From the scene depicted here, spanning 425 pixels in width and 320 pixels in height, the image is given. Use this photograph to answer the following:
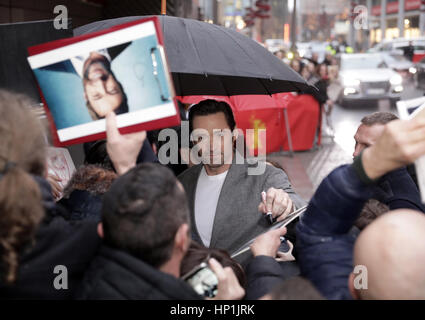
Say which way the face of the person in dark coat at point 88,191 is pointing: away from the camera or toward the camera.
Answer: away from the camera

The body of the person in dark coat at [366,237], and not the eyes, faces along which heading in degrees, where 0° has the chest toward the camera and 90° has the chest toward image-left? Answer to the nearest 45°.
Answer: approximately 180°

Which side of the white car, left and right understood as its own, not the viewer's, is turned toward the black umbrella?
front

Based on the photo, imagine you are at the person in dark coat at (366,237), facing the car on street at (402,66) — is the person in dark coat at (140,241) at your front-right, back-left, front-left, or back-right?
back-left

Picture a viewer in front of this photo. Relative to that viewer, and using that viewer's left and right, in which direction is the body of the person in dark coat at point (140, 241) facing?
facing away from the viewer and to the right of the viewer

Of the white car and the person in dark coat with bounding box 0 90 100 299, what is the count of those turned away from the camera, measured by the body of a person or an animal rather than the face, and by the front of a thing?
1

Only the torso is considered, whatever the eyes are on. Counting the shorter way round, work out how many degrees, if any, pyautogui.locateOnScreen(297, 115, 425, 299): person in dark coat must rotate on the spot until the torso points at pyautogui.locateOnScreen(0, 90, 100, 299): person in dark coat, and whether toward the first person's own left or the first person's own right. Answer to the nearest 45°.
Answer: approximately 90° to the first person's own left

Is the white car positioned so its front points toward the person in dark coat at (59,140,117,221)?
yes

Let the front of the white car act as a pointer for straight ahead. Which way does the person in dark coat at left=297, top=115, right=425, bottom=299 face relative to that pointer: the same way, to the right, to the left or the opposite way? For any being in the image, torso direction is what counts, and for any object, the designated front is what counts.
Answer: the opposite way

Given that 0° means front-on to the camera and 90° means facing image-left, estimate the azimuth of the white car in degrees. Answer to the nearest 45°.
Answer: approximately 0°

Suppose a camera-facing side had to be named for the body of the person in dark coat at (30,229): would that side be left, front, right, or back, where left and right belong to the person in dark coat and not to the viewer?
back

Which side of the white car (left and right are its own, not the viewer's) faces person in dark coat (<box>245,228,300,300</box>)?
front

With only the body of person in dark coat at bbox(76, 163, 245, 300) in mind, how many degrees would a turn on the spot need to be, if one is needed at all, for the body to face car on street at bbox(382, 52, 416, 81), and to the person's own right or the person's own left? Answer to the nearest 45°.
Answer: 0° — they already face it

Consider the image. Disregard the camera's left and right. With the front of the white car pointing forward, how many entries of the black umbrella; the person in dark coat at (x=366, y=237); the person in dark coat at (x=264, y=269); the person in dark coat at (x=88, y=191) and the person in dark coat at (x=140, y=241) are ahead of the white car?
5

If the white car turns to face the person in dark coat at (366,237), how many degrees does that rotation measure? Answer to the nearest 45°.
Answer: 0° — it already faces them

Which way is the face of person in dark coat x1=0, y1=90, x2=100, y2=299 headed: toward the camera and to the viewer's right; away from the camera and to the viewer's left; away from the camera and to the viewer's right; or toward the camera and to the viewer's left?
away from the camera and to the viewer's right

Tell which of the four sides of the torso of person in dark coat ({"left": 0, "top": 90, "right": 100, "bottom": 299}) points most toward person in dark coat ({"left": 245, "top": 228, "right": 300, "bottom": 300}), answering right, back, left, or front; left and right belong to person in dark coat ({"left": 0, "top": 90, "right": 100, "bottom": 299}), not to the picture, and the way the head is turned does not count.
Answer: right
